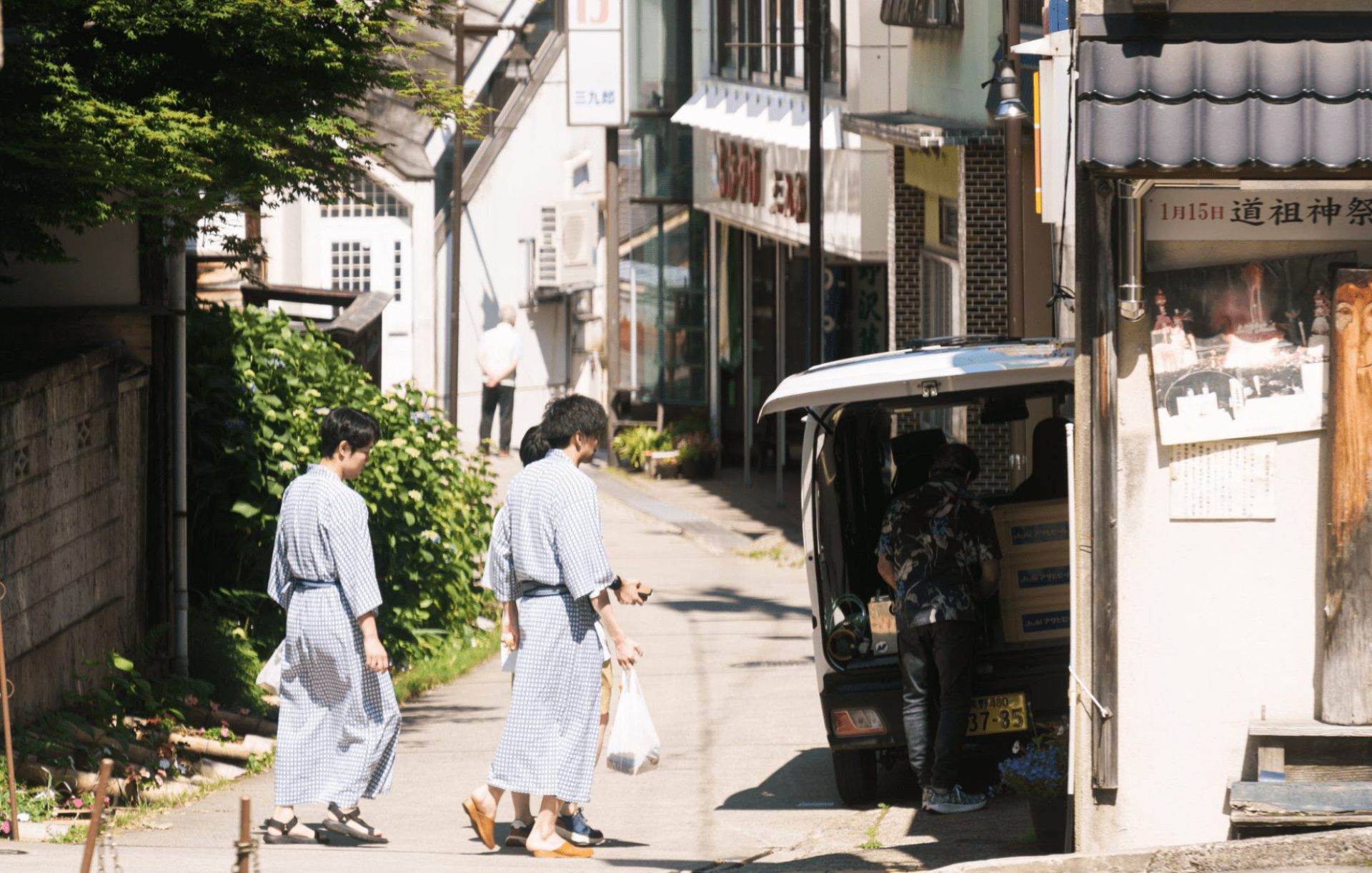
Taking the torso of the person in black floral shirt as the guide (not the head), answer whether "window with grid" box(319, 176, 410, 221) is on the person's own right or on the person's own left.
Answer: on the person's own left

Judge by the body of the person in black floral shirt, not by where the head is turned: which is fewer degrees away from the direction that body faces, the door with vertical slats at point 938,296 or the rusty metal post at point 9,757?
the door with vertical slats

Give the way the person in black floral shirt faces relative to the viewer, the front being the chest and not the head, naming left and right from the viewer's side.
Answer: facing away from the viewer and to the right of the viewer

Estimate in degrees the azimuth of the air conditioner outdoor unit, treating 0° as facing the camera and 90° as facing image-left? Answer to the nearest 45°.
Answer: approximately 315°

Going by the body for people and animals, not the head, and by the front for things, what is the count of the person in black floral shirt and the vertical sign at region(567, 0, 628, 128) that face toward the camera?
1

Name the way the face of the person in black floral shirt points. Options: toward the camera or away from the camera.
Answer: away from the camera

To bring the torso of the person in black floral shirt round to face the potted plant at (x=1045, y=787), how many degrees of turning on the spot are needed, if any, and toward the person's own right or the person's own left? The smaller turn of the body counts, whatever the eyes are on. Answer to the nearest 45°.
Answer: approximately 135° to the person's own right
